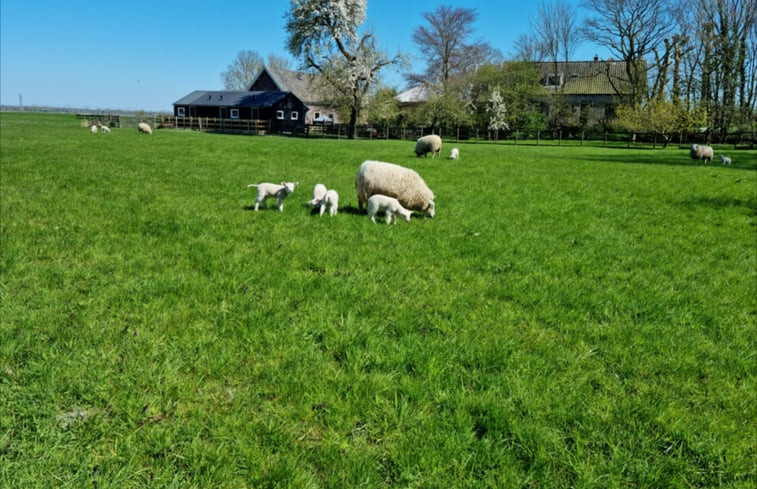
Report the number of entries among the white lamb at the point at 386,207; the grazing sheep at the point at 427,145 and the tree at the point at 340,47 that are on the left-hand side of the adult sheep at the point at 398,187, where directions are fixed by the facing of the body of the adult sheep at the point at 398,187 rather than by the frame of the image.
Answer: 2

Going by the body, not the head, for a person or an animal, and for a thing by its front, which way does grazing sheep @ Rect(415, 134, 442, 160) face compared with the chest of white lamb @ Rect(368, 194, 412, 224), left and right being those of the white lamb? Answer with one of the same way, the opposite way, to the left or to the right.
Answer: the opposite way

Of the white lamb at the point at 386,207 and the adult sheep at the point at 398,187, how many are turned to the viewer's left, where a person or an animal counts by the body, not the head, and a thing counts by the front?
0

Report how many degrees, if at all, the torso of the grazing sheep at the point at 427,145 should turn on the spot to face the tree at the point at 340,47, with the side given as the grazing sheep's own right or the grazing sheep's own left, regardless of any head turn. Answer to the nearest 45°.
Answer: approximately 90° to the grazing sheep's own right

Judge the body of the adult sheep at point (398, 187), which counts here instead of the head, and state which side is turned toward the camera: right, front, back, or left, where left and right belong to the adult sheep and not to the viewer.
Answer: right

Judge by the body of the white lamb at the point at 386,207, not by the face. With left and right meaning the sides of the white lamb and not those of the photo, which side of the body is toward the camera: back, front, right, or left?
right

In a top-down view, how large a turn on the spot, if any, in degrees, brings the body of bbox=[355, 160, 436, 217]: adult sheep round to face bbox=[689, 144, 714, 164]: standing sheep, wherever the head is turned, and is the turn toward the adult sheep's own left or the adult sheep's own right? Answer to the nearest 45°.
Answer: approximately 45° to the adult sheep's own left

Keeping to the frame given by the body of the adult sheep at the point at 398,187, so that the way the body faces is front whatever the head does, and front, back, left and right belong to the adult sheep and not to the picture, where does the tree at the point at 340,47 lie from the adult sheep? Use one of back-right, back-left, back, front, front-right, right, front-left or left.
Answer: left

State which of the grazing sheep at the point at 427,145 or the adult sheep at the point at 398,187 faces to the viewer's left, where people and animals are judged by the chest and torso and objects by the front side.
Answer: the grazing sheep

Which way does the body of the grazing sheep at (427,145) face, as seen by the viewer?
to the viewer's left

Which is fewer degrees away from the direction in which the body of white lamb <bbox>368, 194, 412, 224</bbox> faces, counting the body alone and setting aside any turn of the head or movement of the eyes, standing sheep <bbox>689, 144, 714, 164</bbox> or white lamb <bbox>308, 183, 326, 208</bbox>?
the standing sheep

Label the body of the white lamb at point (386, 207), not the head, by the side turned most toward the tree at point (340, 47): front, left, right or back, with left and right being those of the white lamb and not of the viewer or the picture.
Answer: left

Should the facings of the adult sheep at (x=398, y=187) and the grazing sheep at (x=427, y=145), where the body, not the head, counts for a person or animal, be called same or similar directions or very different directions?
very different directions

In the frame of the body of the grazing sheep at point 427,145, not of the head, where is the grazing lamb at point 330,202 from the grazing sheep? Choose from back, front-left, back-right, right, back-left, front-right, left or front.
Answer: left

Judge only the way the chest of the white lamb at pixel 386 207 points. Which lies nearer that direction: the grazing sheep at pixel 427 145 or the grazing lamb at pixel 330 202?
the grazing sheep
